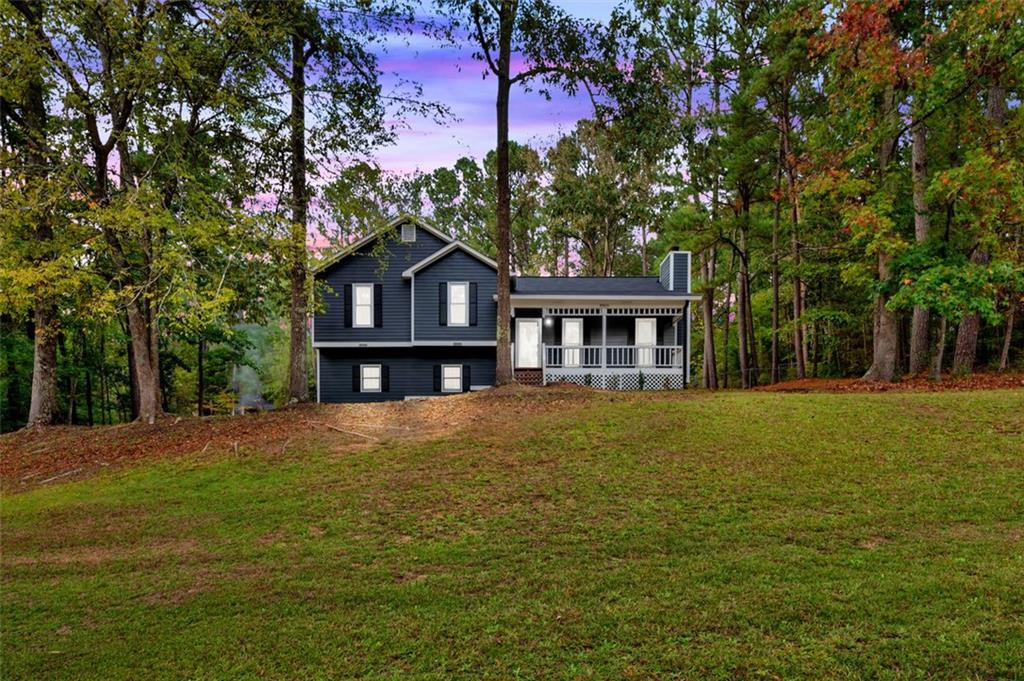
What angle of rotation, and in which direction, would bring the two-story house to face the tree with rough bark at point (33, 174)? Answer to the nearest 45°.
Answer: approximately 45° to its right

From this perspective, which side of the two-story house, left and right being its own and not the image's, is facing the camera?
front
